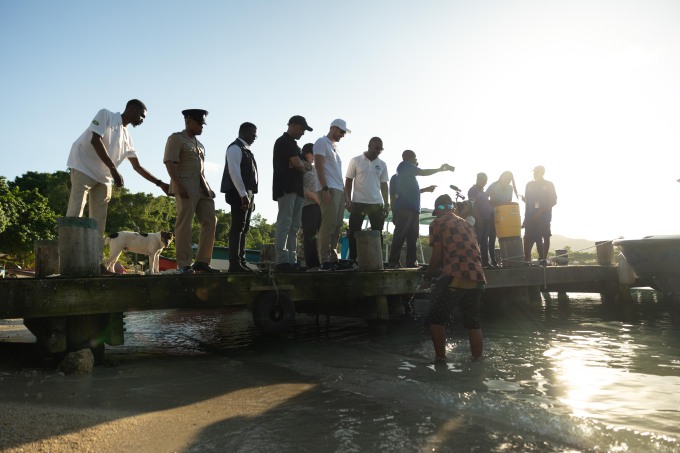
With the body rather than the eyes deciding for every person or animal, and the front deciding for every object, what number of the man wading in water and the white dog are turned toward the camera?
0

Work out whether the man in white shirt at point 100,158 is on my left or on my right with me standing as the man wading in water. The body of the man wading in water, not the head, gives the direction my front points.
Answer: on my left

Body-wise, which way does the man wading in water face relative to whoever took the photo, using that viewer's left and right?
facing away from the viewer and to the left of the viewer

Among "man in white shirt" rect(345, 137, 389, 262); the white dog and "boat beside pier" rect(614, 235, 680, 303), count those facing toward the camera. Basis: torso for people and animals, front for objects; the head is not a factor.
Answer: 1

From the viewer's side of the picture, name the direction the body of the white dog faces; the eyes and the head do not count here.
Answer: to the viewer's right

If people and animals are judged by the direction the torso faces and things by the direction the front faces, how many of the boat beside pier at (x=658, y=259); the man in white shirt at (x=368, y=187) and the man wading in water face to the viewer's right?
0

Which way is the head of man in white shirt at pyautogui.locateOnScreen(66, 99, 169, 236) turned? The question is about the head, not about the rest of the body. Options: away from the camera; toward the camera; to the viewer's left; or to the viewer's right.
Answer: to the viewer's right

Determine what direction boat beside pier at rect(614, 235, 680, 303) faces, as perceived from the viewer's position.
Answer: facing to the left of the viewer

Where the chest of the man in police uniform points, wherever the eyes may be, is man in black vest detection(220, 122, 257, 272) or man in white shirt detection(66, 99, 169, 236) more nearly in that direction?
the man in black vest

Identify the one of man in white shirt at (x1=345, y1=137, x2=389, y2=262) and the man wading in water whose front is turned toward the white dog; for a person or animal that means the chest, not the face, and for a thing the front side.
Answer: the man wading in water

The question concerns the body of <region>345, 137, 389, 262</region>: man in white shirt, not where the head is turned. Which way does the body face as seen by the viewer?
toward the camera

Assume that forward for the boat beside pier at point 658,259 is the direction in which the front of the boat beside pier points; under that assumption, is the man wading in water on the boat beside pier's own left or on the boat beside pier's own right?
on the boat beside pier's own left

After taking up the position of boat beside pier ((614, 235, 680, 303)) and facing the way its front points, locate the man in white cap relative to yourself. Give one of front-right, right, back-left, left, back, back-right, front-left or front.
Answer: front-left
